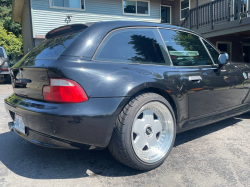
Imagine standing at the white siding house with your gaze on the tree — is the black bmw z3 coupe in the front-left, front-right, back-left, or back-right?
back-left

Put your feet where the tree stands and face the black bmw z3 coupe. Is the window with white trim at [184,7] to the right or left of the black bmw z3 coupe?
left

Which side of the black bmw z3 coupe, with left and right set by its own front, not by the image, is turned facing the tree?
left

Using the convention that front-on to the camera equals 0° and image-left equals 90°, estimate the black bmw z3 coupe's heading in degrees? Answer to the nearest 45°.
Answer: approximately 225°

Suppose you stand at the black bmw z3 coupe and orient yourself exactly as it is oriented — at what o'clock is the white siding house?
The white siding house is roughly at 10 o'clock from the black bmw z3 coupe.

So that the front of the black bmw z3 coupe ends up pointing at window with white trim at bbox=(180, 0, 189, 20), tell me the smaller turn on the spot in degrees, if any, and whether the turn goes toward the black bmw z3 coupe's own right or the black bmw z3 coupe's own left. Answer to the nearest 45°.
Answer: approximately 45° to the black bmw z3 coupe's own left

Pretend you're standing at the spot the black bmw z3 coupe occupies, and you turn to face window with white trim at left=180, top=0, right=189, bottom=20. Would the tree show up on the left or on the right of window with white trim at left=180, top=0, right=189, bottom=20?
left
